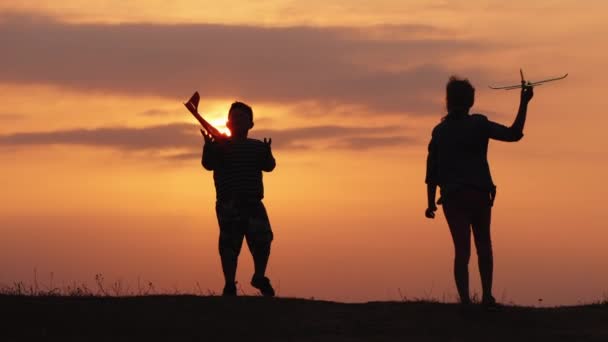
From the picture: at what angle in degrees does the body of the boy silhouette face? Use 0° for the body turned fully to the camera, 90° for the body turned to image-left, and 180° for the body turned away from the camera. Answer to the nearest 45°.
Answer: approximately 0°
